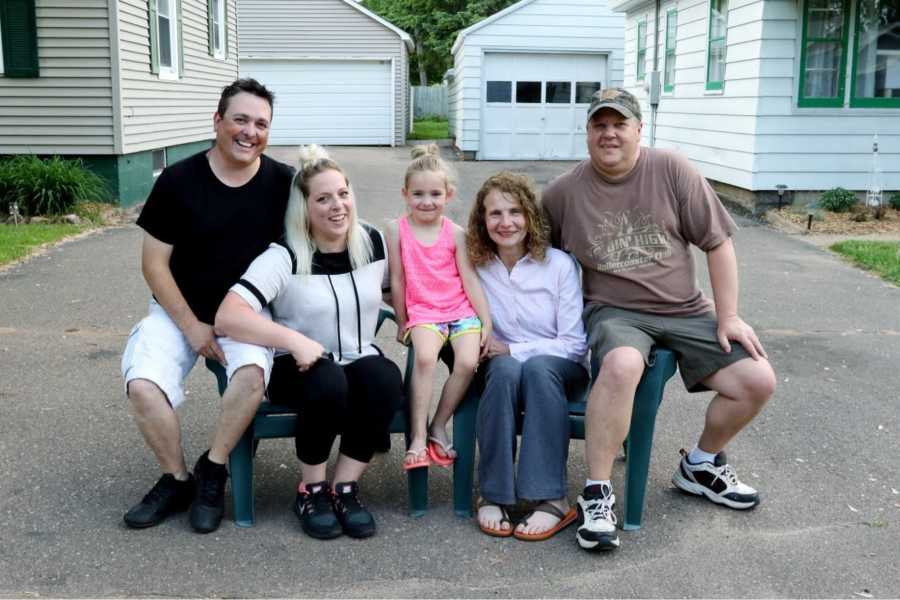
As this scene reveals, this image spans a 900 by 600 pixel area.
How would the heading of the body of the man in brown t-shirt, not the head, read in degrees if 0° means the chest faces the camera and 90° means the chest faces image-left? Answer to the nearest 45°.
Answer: approximately 0°

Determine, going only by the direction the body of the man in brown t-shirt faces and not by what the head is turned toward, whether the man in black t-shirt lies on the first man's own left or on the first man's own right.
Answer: on the first man's own right

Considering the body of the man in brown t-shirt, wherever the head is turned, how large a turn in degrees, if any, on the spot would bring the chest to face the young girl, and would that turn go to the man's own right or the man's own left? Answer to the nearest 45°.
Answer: approximately 90° to the man's own right

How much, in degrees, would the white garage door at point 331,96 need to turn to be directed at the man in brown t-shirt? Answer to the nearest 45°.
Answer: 0° — it already faces them

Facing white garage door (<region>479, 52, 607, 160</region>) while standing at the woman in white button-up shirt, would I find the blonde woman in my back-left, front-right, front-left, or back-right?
back-left

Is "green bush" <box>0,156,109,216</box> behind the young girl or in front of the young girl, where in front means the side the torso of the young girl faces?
behind

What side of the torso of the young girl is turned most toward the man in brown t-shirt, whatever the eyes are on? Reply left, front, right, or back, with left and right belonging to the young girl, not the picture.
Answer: left

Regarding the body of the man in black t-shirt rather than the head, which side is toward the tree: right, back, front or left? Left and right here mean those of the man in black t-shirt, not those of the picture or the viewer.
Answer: back
